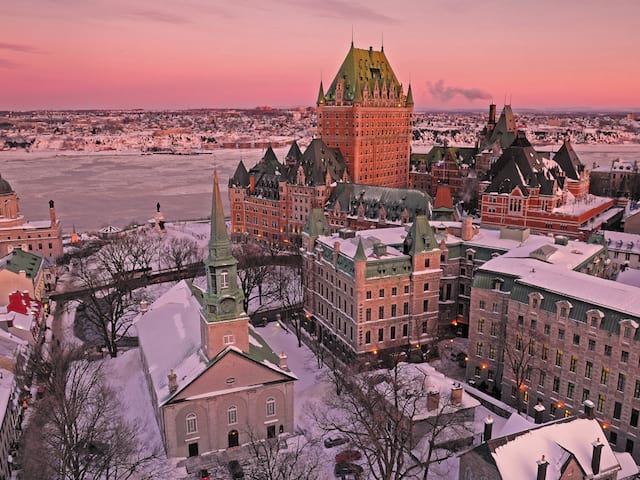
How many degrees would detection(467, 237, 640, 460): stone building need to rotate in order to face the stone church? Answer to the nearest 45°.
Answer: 0° — it already faces it

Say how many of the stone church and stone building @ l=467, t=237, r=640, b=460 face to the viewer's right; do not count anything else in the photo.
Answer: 0

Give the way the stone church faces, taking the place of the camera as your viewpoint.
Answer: facing the viewer

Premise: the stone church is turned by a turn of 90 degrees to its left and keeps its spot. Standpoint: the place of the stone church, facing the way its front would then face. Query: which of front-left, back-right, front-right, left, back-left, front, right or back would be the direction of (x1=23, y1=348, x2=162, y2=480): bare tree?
back

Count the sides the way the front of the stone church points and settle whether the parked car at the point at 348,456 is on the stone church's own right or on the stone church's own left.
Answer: on the stone church's own left

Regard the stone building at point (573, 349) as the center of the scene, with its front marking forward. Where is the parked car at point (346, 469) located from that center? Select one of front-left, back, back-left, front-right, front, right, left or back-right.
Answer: front

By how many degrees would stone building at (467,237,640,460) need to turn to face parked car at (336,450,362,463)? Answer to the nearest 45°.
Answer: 0° — it already faces it

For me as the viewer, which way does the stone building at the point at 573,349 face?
facing the viewer and to the left of the viewer

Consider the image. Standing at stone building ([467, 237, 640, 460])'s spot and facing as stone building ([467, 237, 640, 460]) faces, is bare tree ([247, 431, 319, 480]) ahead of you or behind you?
ahead

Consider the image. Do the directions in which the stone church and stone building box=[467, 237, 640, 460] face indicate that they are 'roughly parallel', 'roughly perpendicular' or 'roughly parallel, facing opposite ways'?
roughly perpendicular

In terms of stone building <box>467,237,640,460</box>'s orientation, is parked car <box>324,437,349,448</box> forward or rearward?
forward

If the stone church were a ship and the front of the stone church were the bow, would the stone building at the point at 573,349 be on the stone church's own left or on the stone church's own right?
on the stone church's own left
